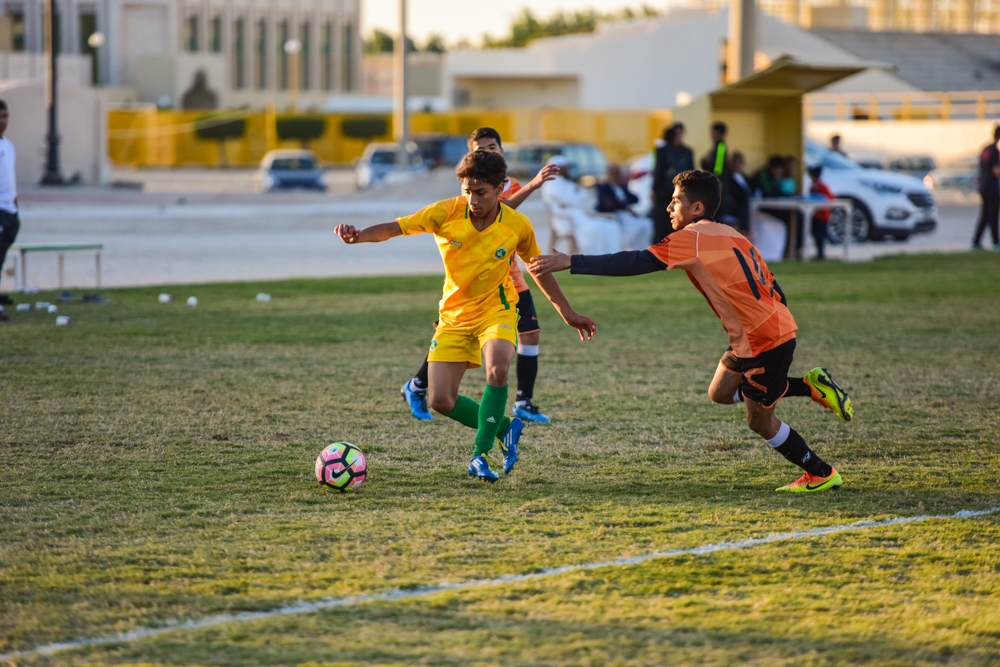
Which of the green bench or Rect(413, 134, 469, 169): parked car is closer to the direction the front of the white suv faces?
the green bench

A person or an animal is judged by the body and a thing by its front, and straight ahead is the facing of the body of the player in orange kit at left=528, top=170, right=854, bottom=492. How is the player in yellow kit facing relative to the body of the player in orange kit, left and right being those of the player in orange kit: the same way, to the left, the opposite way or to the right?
to the left

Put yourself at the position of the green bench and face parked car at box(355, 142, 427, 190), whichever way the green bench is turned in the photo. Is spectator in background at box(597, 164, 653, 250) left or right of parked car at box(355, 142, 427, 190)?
right

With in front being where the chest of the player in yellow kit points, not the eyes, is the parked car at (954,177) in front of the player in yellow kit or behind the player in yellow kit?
behind

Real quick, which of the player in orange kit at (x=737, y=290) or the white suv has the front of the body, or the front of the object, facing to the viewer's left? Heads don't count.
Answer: the player in orange kit

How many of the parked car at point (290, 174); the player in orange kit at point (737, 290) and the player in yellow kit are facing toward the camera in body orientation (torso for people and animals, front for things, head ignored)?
2

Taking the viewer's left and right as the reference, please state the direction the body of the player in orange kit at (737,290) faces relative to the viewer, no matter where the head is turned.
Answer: facing to the left of the viewer

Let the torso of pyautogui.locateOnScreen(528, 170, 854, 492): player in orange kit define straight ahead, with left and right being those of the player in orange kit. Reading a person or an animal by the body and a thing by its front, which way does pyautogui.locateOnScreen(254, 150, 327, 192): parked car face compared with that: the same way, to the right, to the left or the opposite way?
to the left

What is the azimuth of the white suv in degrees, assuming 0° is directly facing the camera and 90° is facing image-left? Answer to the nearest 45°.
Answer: approximately 315°
